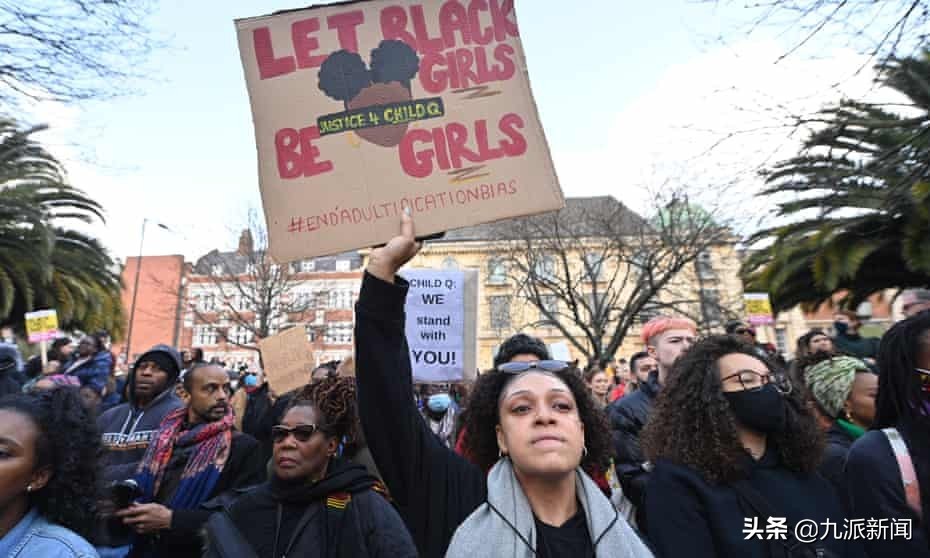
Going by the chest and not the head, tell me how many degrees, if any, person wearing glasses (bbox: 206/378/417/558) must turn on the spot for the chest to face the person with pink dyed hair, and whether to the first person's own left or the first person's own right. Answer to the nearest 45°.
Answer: approximately 135° to the first person's own left

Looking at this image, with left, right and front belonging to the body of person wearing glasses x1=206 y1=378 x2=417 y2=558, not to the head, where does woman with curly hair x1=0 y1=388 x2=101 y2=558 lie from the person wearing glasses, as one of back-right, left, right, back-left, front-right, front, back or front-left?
front-right

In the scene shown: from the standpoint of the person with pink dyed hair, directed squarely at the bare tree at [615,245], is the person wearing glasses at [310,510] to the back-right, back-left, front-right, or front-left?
back-left

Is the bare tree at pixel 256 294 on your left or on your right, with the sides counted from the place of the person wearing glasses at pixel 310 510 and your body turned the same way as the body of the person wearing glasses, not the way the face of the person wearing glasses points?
on your right

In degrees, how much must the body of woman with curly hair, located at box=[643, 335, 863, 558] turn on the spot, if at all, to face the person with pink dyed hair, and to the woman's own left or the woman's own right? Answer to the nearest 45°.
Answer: approximately 180°

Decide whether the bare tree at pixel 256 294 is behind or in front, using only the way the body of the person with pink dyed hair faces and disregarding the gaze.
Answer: behind
